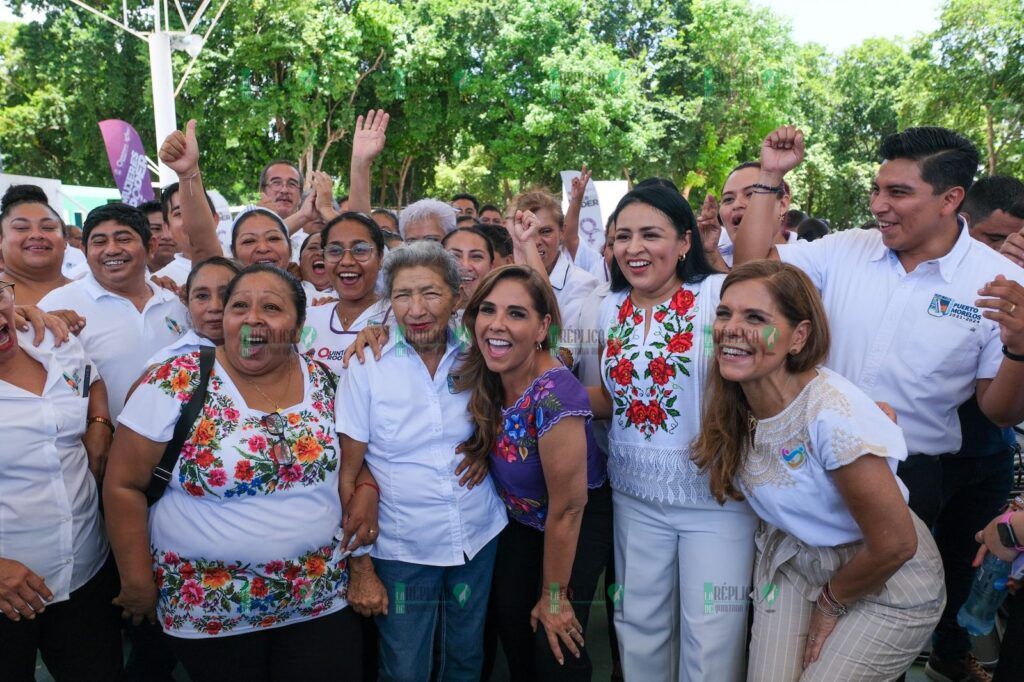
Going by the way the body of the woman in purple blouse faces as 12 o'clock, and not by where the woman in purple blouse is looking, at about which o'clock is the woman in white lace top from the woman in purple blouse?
The woman in white lace top is roughly at 8 o'clock from the woman in purple blouse.

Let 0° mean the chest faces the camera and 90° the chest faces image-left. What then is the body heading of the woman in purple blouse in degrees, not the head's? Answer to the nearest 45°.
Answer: approximately 45°

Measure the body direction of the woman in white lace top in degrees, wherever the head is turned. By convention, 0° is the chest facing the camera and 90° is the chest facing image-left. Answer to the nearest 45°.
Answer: approximately 45°

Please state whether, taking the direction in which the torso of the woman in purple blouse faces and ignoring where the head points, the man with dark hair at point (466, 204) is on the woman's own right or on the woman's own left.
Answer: on the woman's own right

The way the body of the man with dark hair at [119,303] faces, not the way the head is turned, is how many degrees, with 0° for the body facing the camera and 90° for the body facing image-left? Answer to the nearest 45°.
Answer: approximately 0°

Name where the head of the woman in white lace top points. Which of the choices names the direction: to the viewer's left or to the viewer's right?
to the viewer's left

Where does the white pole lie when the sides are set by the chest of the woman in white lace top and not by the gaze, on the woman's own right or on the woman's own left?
on the woman's own right

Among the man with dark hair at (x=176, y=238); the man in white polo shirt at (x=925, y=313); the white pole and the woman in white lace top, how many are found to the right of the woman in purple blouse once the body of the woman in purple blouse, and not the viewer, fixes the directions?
2

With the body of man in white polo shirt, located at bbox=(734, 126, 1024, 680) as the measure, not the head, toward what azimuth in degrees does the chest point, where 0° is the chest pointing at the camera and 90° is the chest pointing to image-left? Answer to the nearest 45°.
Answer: approximately 45°

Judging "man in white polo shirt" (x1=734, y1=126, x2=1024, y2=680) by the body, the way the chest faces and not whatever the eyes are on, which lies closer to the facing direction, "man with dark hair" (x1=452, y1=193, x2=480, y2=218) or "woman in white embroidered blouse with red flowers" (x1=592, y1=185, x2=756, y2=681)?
the woman in white embroidered blouse with red flowers

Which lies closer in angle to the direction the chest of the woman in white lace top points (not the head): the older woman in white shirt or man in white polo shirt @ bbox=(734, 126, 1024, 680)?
the older woman in white shirt

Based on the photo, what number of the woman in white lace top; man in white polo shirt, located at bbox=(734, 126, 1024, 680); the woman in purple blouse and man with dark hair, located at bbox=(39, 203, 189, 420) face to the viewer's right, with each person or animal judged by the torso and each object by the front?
0

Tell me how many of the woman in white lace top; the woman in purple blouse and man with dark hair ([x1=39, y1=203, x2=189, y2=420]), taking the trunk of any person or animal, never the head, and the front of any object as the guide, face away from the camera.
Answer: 0

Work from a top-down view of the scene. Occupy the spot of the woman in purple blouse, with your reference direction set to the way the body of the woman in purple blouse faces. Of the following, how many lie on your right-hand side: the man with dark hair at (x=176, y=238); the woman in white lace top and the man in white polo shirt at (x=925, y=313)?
1
